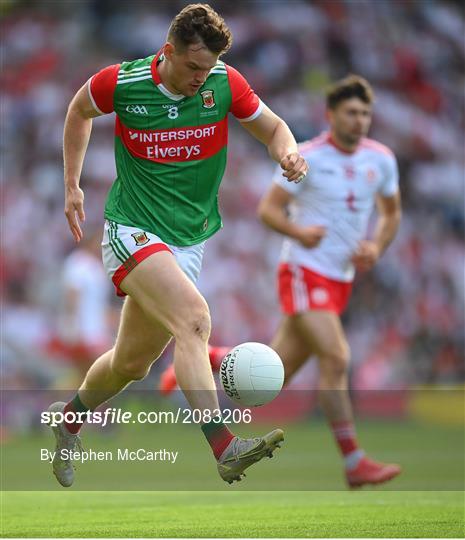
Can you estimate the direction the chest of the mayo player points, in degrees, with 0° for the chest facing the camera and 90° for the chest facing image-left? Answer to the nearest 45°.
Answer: approximately 315°
